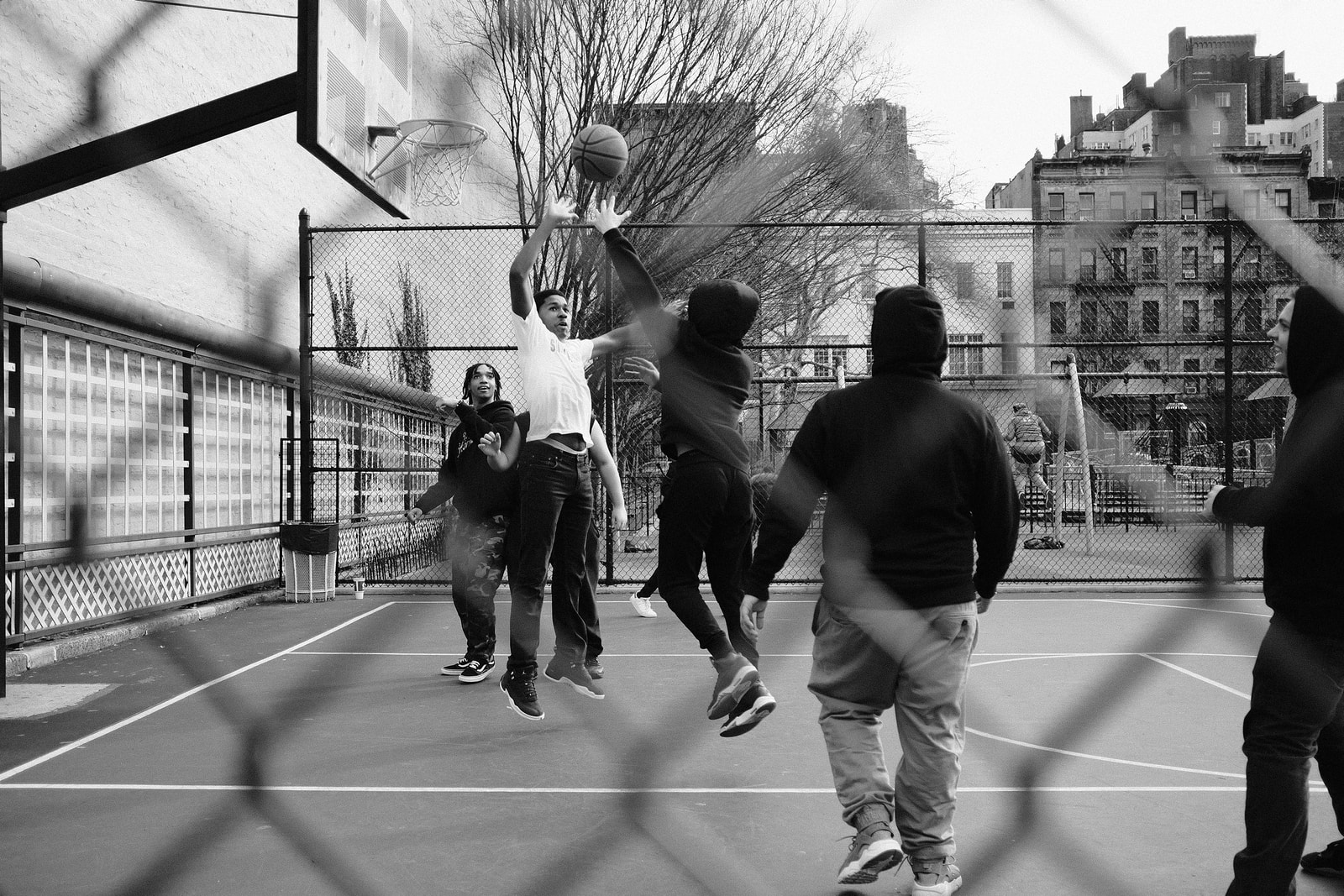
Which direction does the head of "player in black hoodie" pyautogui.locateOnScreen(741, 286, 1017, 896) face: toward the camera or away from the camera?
away from the camera

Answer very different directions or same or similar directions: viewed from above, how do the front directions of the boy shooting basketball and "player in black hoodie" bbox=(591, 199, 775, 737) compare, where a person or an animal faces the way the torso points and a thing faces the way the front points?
very different directions

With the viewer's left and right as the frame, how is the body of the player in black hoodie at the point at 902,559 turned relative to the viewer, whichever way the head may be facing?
facing away from the viewer

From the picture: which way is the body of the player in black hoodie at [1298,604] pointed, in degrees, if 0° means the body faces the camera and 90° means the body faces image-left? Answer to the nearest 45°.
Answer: approximately 90°

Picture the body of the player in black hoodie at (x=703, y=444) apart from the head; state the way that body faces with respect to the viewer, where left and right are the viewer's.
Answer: facing away from the viewer and to the left of the viewer

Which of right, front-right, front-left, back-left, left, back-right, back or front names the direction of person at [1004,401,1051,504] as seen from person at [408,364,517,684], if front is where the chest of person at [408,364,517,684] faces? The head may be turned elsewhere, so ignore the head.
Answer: back

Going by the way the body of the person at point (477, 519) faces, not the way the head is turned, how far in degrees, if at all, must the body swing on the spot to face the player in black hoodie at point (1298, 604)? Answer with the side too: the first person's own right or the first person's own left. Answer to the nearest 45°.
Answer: approximately 90° to the first person's own left

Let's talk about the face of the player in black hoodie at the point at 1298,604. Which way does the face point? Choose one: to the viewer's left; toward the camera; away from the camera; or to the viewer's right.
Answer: to the viewer's left

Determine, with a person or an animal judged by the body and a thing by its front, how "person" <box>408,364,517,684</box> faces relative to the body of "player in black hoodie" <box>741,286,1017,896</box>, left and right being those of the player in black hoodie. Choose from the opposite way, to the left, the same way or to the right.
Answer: the opposite way

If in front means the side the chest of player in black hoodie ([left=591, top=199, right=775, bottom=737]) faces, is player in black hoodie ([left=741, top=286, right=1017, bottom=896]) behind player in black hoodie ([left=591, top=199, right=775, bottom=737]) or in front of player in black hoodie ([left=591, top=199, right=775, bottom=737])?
behind
